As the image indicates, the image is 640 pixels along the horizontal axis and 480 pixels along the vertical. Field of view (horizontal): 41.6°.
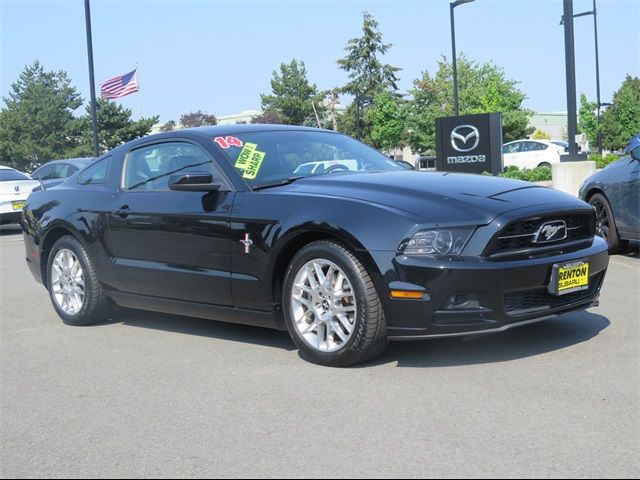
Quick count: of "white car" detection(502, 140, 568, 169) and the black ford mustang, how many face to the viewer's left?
1

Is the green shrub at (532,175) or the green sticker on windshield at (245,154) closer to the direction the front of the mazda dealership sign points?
the green sticker on windshield

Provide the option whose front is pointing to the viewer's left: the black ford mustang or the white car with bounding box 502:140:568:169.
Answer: the white car

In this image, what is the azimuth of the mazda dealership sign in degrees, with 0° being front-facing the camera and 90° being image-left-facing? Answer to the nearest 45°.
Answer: approximately 45°

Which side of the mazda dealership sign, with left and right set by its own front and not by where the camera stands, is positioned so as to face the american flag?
right

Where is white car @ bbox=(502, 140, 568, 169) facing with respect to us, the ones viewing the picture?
facing to the left of the viewer

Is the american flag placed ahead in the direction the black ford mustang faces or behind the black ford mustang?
behind

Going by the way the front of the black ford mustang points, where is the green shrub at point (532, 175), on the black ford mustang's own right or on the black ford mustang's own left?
on the black ford mustang's own left

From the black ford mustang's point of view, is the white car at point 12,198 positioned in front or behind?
behind

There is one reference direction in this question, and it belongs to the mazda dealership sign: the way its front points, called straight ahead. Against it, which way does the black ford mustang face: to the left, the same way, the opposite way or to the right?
to the left
